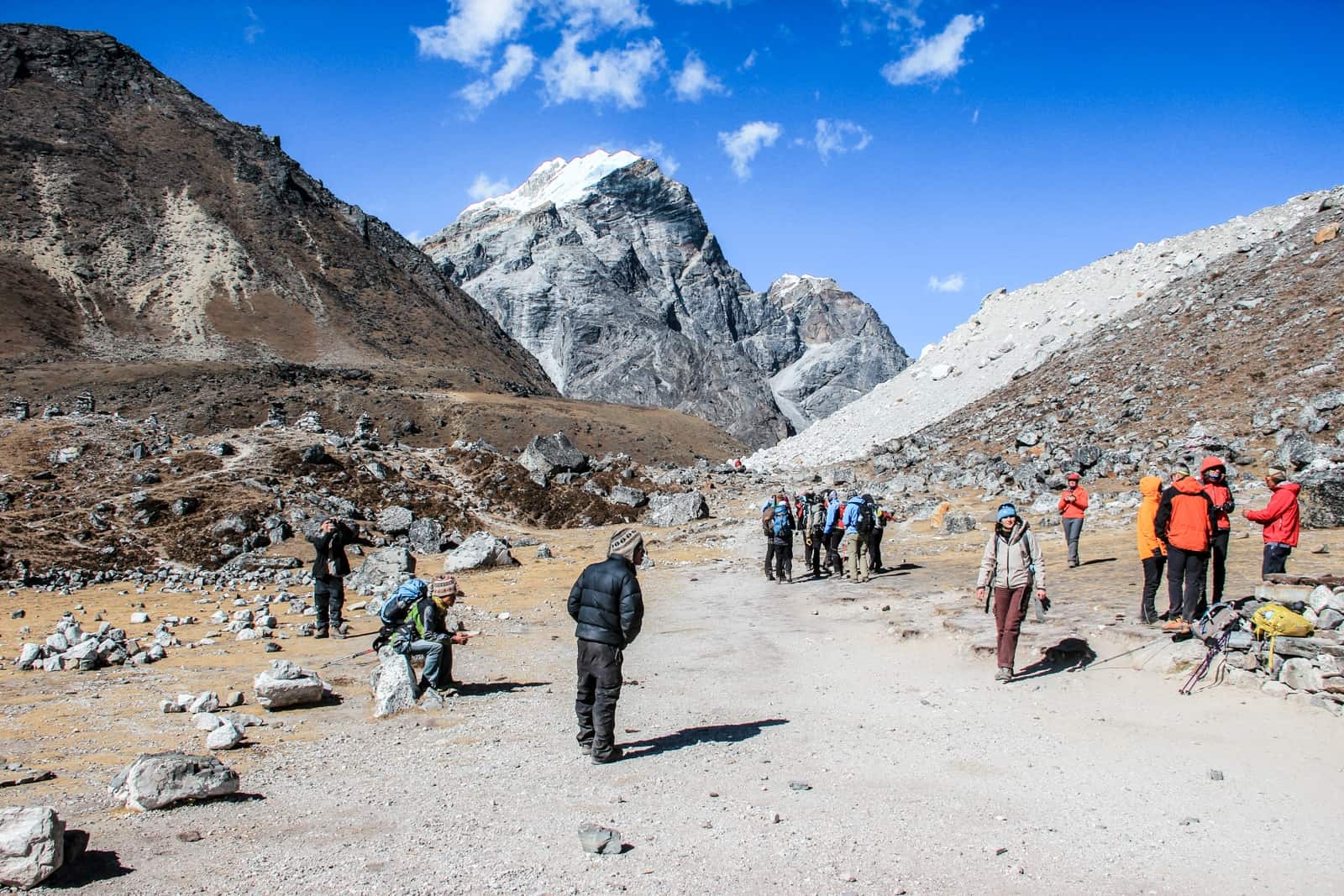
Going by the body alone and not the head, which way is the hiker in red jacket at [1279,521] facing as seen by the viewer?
to the viewer's left

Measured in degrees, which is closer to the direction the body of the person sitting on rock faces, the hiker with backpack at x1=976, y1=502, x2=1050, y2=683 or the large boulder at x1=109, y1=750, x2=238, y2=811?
the hiker with backpack

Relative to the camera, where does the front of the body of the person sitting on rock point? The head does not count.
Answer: to the viewer's right

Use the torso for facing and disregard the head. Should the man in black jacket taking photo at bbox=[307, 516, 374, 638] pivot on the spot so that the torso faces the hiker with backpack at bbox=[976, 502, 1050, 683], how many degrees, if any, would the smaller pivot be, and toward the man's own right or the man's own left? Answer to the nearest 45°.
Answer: approximately 45° to the man's own left

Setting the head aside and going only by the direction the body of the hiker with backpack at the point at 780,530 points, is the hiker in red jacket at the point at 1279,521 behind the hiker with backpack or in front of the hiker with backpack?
behind

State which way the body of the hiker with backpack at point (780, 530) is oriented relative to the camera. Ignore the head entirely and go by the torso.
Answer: away from the camera

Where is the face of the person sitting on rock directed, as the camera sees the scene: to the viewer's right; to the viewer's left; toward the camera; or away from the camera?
to the viewer's right

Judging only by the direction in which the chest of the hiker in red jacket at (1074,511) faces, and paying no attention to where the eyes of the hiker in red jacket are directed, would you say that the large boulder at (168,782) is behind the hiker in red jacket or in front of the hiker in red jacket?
in front

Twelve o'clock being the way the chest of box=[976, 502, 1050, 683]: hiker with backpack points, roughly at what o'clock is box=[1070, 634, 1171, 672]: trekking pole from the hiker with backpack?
The trekking pole is roughly at 8 o'clock from the hiker with backpack.
